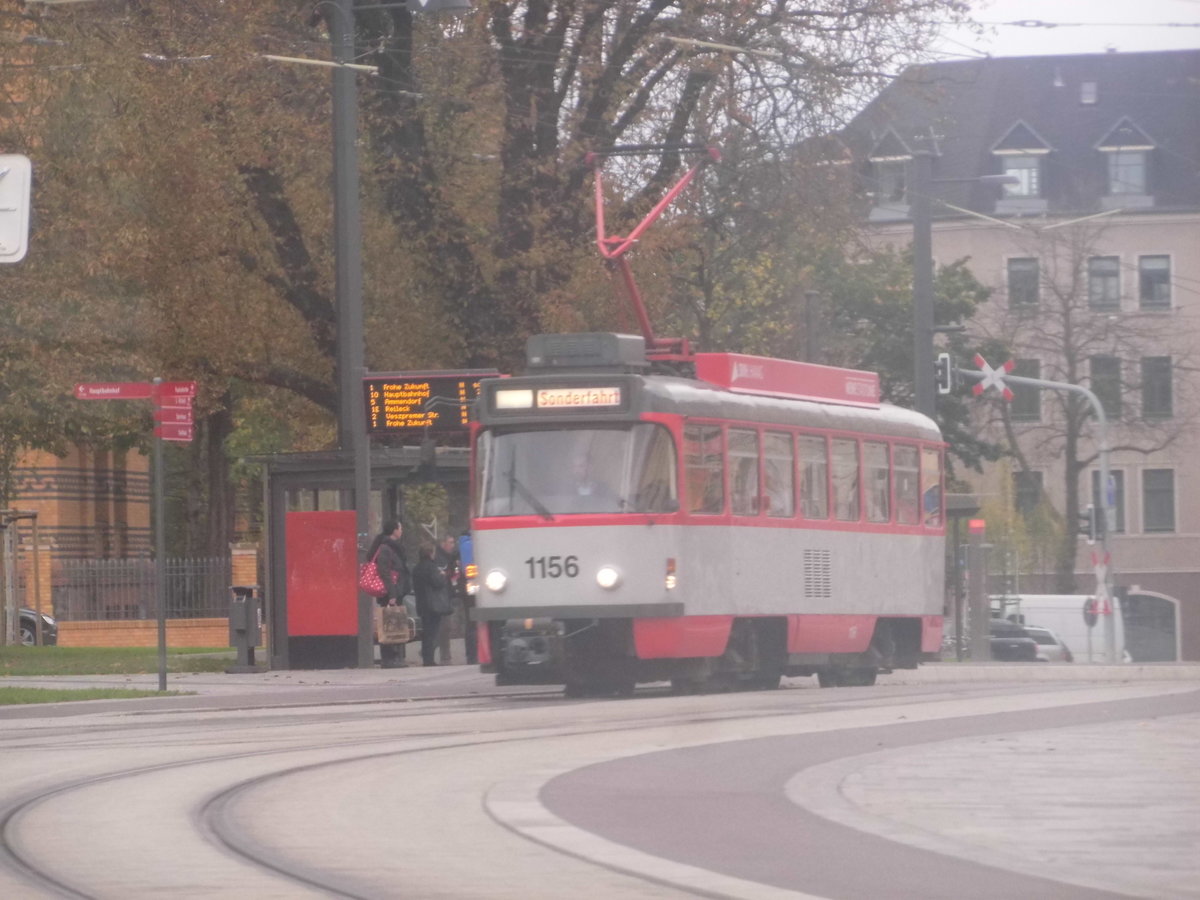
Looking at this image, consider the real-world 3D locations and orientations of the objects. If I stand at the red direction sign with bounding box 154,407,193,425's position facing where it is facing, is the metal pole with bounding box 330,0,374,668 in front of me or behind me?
behind

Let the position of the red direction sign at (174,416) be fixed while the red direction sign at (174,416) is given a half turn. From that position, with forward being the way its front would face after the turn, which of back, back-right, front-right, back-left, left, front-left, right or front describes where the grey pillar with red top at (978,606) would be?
front-right

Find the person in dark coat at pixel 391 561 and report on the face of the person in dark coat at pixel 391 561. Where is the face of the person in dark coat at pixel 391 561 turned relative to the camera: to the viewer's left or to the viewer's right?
to the viewer's right

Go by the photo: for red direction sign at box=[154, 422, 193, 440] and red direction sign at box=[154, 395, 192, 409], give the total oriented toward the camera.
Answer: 2

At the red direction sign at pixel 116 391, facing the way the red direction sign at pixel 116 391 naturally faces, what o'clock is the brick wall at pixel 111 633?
The brick wall is roughly at 6 o'clock from the red direction sign.

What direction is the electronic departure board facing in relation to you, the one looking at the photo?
facing the viewer

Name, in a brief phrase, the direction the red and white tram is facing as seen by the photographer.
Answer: facing the viewer and to the left of the viewer

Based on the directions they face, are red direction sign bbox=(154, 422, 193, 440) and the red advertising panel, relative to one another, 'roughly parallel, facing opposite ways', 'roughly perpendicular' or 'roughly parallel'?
roughly parallel

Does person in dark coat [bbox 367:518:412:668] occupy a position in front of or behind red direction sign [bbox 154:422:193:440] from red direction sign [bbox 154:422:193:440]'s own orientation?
behind

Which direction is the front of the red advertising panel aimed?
toward the camera

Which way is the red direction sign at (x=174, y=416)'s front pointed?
toward the camera

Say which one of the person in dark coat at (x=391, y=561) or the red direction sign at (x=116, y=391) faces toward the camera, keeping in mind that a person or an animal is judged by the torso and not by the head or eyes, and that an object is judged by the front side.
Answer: the red direction sign

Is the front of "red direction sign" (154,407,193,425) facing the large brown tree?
no
